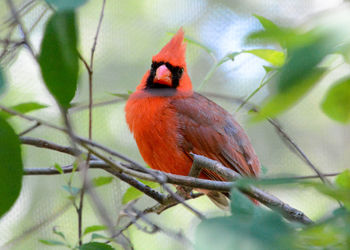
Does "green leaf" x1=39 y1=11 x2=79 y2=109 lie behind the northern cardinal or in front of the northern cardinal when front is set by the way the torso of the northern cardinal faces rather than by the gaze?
in front

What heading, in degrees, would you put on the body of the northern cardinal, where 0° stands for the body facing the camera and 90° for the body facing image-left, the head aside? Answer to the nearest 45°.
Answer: approximately 45°

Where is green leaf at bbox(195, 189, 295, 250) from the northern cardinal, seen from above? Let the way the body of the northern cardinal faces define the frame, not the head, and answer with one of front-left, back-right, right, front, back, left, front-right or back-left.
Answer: front-left

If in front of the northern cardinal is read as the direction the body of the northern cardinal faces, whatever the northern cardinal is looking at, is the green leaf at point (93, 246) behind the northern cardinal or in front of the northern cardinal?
in front
